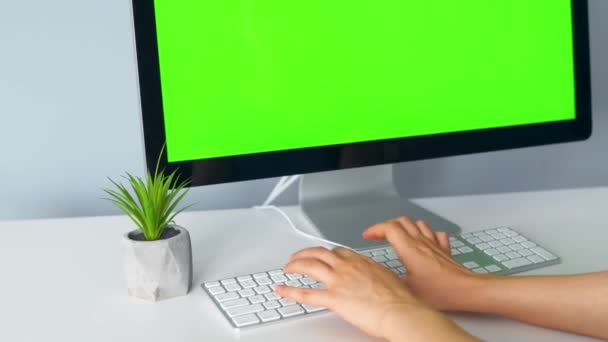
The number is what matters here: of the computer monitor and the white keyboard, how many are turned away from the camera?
0

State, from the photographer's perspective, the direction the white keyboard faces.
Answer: facing the viewer and to the right of the viewer

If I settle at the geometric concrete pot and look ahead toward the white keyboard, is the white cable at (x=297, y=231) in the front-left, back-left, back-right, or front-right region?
front-left

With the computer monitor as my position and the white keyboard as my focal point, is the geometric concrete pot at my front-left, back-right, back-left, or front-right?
front-right
